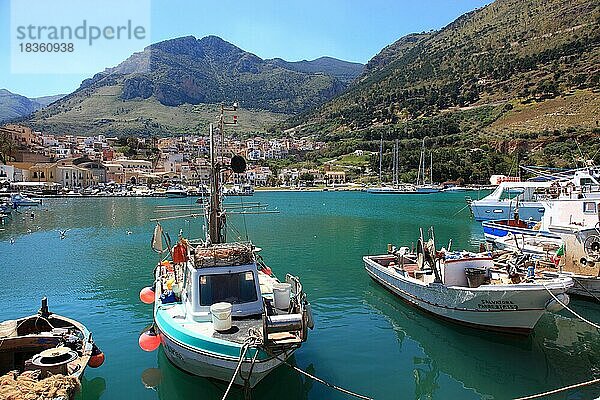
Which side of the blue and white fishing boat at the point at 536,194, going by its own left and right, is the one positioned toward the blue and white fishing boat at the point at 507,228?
left

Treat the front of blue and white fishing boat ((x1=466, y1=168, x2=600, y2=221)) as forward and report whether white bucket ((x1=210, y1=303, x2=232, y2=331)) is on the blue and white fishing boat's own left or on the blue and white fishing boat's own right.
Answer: on the blue and white fishing boat's own left

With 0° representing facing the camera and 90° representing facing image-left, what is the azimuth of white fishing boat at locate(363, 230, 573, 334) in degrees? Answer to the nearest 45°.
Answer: approximately 315°

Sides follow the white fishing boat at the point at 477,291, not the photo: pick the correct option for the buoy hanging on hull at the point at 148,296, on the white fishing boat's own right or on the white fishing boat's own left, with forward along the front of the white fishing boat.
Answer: on the white fishing boat's own right

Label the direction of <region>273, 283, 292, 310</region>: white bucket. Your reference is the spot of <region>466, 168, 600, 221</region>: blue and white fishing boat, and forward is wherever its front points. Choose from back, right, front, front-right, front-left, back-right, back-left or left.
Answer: left

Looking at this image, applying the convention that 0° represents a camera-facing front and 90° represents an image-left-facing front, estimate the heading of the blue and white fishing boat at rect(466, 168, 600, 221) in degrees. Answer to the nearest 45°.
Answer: approximately 90°

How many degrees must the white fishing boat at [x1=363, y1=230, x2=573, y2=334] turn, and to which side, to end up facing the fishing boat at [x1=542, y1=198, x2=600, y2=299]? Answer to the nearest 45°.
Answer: approximately 90° to its left

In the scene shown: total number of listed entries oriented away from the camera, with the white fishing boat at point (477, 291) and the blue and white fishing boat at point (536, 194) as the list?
0
